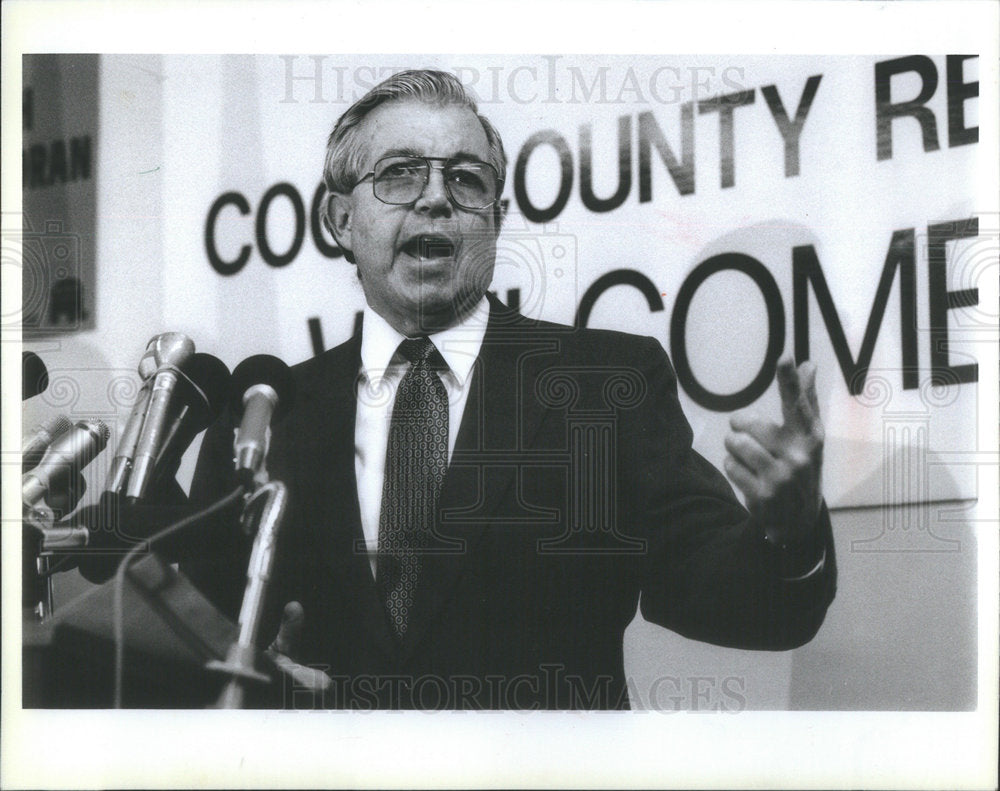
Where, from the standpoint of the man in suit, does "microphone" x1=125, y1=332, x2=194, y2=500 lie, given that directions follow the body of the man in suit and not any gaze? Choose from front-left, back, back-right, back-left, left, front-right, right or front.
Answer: front-right

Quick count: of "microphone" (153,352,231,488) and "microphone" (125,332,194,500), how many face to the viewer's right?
2

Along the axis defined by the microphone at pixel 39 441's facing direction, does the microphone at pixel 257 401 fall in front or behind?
in front

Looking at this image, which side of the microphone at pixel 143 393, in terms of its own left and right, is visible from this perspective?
right

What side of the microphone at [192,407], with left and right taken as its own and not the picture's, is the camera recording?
right

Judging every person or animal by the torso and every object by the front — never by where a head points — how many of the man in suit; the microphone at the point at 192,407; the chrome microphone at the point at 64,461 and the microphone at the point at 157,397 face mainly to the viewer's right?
3

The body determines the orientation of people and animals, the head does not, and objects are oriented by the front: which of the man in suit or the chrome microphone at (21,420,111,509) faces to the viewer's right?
the chrome microphone

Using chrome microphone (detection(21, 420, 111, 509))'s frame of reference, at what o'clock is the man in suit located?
The man in suit is roughly at 1 o'clock from the chrome microphone.

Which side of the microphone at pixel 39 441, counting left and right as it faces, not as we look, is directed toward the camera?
right

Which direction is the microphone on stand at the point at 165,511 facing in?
to the viewer's right

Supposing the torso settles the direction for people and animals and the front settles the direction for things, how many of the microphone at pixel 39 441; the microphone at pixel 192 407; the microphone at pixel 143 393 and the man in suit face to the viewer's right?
3

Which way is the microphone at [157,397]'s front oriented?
to the viewer's right

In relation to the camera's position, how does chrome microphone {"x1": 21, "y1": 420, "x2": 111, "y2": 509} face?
facing to the right of the viewer
